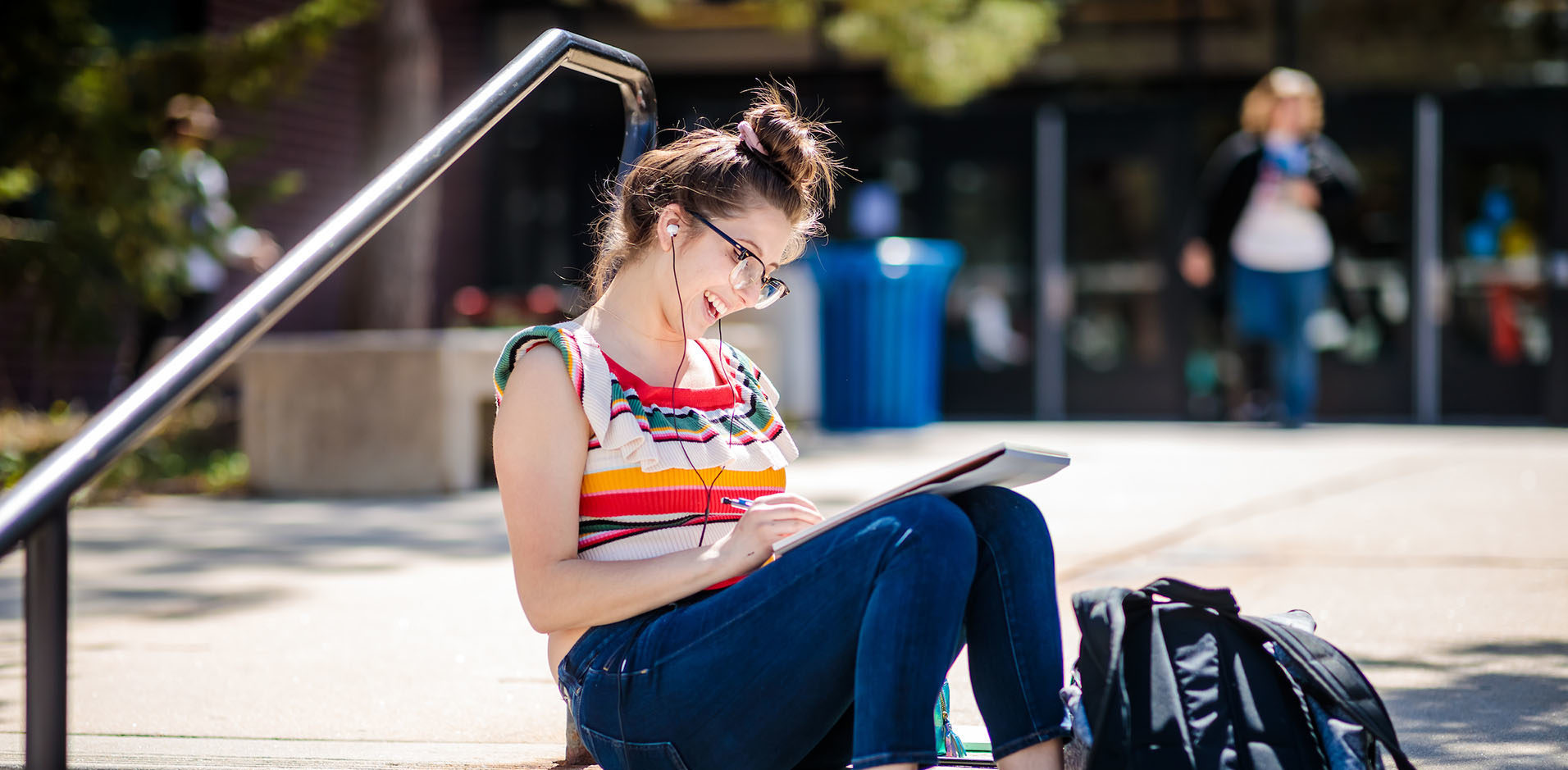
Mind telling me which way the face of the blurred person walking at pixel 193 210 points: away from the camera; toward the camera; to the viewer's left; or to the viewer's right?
to the viewer's right

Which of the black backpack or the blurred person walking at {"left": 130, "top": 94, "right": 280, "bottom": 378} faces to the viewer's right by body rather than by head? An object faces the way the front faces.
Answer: the blurred person walking

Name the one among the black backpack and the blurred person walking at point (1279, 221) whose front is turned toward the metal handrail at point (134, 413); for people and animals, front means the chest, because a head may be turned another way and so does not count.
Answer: the blurred person walking

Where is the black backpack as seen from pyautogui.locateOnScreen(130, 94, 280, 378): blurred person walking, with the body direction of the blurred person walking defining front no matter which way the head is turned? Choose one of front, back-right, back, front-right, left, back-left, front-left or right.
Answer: right

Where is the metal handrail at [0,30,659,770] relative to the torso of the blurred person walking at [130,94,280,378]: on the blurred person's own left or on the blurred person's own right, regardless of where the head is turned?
on the blurred person's own right

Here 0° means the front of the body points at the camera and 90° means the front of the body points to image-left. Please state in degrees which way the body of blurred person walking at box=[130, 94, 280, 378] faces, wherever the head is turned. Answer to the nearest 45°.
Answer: approximately 270°
